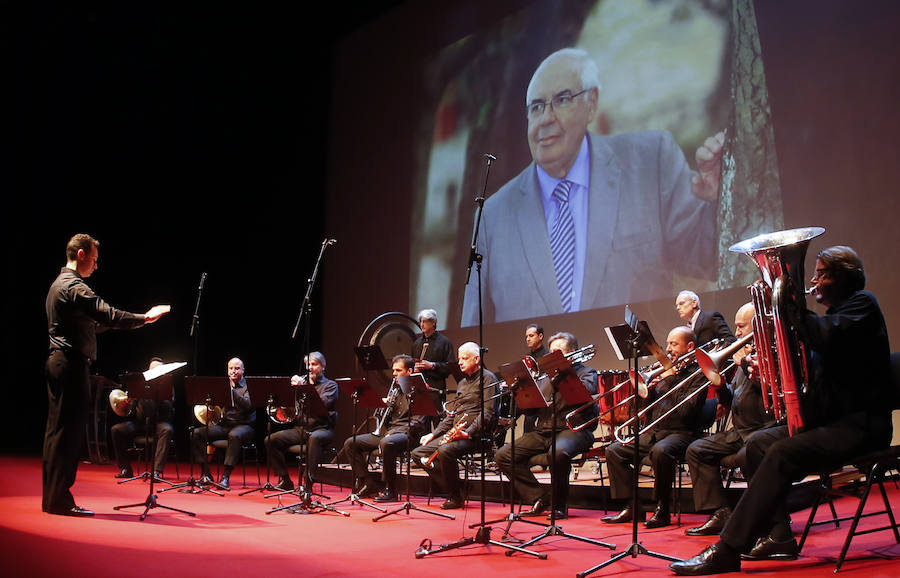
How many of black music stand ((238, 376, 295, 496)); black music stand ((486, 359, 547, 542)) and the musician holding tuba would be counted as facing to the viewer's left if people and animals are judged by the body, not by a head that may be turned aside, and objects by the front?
1

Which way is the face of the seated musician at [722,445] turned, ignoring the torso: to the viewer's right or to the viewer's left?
to the viewer's left

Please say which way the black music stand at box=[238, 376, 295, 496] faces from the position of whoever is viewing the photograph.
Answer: facing away from the viewer

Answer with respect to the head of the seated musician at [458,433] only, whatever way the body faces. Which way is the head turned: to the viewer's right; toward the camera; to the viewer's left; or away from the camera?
to the viewer's left

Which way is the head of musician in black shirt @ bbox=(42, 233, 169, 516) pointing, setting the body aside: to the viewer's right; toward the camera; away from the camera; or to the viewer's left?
to the viewer's right

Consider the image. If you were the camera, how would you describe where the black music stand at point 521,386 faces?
facing away from the viewer and to the right of the viewer

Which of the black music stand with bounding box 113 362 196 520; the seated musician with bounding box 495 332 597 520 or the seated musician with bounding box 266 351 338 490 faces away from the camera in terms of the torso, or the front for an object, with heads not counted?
the black music stand

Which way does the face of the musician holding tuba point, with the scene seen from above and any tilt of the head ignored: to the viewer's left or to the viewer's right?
to the viewer's left

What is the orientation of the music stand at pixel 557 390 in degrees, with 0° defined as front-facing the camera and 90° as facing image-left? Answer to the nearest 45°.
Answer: approximately 225°

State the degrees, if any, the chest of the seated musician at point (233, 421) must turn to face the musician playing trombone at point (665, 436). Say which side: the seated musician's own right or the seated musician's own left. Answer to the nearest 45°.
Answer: approximately 90° to the seated musician's own left

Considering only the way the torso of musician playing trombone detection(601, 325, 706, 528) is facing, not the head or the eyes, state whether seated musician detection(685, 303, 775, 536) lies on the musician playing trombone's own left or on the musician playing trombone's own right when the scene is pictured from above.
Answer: on the musician playing trombone's own left

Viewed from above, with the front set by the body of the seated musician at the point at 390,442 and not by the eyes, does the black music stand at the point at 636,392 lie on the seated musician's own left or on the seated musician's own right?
on the seated musician's own left

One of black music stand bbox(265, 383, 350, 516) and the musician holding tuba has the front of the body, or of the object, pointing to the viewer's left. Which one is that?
the musician holding tuba

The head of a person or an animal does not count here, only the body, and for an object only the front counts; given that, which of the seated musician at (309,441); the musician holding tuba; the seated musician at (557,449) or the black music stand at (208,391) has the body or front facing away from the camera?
the black music stand
